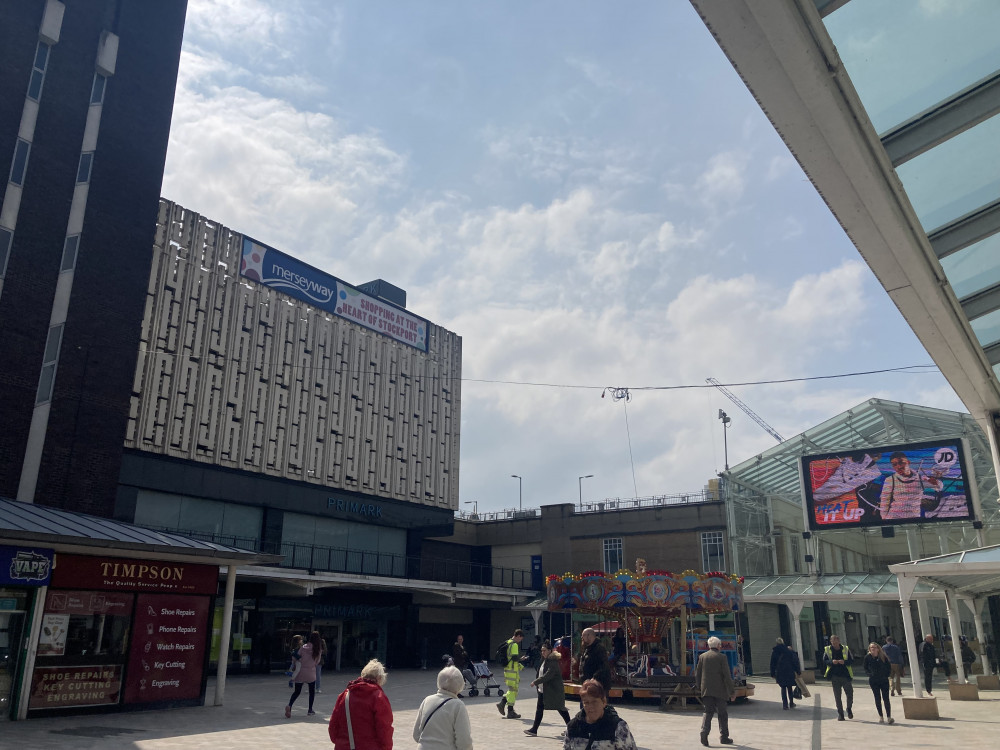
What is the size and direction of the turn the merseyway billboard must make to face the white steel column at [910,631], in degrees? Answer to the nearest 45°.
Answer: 0° — it already faces it

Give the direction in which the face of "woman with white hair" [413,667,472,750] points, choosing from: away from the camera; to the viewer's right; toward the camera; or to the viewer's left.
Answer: away from the camera

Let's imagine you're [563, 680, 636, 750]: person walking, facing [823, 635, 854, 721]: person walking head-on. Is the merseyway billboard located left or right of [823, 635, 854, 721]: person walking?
left

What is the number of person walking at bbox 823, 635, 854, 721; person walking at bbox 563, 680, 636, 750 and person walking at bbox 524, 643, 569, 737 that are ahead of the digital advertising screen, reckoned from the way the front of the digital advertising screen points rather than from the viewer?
3

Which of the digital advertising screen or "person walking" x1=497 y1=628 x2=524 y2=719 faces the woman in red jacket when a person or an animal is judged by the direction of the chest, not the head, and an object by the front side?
the digital advertising screen

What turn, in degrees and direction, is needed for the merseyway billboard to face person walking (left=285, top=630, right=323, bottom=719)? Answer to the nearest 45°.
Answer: approximately 45° to its right
